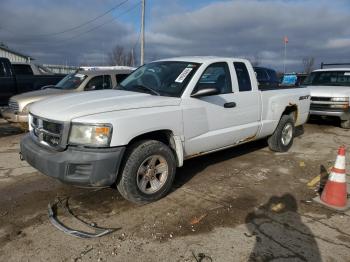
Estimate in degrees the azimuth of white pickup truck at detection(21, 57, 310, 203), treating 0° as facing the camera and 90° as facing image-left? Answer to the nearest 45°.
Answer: approximately 45°

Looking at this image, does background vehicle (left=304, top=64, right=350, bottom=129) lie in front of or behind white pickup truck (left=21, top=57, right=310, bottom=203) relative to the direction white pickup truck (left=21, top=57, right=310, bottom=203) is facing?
behind

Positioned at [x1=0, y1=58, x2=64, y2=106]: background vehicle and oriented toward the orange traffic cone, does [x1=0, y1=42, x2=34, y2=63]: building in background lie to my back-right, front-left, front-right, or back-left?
back-left

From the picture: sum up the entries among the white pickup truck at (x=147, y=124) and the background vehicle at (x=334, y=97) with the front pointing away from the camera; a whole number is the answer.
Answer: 0

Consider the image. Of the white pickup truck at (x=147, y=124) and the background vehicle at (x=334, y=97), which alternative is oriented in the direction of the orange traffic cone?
the background vehicle

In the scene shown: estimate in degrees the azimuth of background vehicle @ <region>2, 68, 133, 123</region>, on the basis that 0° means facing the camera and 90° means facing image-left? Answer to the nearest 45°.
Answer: approximately 45°

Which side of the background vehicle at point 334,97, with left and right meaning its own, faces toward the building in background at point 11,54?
right

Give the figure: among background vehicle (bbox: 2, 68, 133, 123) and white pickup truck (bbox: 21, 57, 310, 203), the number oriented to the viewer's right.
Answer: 0

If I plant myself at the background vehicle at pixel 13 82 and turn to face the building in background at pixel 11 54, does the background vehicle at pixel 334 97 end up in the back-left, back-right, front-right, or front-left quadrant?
back-right

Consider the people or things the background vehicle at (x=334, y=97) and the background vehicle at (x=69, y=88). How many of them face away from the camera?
0

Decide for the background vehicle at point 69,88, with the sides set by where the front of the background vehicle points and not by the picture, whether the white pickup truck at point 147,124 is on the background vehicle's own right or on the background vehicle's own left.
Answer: on the background vehicle's own left

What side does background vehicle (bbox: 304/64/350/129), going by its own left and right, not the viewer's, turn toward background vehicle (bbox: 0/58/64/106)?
right

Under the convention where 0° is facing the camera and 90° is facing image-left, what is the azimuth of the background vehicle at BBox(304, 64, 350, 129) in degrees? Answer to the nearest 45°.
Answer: approximately 0°

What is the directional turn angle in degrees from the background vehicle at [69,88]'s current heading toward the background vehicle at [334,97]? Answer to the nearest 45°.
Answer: approximately 135° to its left
